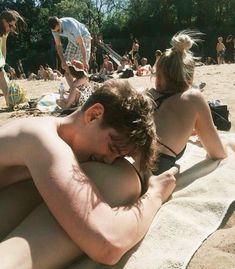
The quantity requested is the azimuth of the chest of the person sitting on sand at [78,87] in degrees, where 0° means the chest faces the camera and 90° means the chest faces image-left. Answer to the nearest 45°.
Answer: approximately 90°

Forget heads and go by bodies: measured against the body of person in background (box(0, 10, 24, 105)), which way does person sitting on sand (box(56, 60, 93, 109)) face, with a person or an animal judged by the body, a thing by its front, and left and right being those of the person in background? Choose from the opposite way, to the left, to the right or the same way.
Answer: the opposite way

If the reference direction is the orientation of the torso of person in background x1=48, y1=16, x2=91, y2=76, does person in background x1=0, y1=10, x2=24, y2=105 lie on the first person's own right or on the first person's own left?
on the first person's own left

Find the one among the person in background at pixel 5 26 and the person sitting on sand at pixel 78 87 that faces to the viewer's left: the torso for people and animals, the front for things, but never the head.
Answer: the person sitting on sand

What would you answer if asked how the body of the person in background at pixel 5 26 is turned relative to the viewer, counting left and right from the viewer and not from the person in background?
facing to the right of the viewer

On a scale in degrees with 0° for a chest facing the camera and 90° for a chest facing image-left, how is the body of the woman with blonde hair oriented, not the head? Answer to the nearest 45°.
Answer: approximately 135°

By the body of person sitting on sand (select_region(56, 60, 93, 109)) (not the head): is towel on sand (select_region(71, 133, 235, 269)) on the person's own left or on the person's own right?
on the person's own left

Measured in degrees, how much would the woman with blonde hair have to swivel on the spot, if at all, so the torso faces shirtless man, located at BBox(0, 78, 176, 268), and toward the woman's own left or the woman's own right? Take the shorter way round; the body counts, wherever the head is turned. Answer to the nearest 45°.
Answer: approximately 135° to the woman's own left

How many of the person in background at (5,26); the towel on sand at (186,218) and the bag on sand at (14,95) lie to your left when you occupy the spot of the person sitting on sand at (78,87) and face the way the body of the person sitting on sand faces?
1

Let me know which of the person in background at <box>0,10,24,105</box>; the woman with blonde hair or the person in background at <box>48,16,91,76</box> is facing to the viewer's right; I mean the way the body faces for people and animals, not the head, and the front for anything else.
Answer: the person in background at <box>0,10,24,105</box>
